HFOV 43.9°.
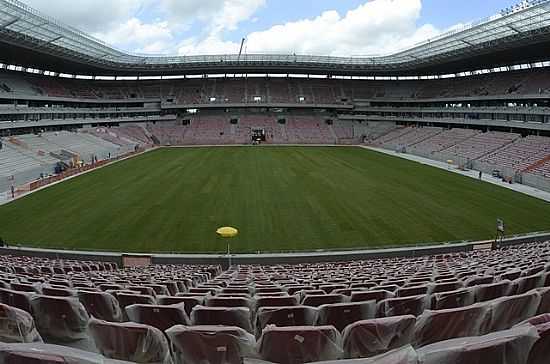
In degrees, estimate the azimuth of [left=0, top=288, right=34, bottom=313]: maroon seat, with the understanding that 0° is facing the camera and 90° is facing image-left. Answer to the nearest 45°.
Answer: approximately 225°

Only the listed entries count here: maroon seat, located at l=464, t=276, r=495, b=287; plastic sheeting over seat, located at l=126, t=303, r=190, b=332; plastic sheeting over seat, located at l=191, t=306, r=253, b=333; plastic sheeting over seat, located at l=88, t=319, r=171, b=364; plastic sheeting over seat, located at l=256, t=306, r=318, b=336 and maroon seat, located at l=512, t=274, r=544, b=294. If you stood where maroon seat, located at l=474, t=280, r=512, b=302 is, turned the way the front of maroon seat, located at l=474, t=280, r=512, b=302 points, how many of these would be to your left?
4

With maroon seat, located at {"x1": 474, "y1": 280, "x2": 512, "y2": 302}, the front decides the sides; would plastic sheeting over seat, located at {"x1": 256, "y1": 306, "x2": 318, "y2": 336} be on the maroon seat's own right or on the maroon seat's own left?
on the maroon seat's own left

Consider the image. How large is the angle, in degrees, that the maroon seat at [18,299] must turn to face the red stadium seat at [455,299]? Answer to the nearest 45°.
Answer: approximately 90° to its right

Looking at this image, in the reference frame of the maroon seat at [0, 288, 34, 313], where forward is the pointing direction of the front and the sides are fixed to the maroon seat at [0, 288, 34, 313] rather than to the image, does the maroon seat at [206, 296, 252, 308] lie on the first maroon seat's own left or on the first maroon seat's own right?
on the first maroon seat's own right

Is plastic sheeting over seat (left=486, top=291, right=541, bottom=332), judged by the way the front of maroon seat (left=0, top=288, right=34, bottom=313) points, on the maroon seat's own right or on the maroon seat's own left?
on the maroon seat's own right

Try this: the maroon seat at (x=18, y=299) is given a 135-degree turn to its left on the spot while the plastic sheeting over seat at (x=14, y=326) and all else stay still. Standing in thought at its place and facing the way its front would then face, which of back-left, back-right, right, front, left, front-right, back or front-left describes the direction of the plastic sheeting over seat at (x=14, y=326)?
left

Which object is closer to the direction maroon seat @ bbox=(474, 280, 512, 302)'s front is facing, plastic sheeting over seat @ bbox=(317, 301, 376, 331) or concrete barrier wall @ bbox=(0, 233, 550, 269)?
the concrete barrier wall

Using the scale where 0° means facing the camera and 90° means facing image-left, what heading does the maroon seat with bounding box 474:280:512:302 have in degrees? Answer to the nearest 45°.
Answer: approximately 135°

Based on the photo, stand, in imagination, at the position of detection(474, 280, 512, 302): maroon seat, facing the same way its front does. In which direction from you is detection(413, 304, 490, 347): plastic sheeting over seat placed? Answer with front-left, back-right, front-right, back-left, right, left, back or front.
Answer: back-left

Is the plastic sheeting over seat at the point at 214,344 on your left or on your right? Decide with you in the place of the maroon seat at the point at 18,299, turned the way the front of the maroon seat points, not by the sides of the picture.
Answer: on your right

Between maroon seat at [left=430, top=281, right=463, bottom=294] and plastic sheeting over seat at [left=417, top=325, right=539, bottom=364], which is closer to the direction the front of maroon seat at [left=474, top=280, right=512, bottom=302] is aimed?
the maroon seat
